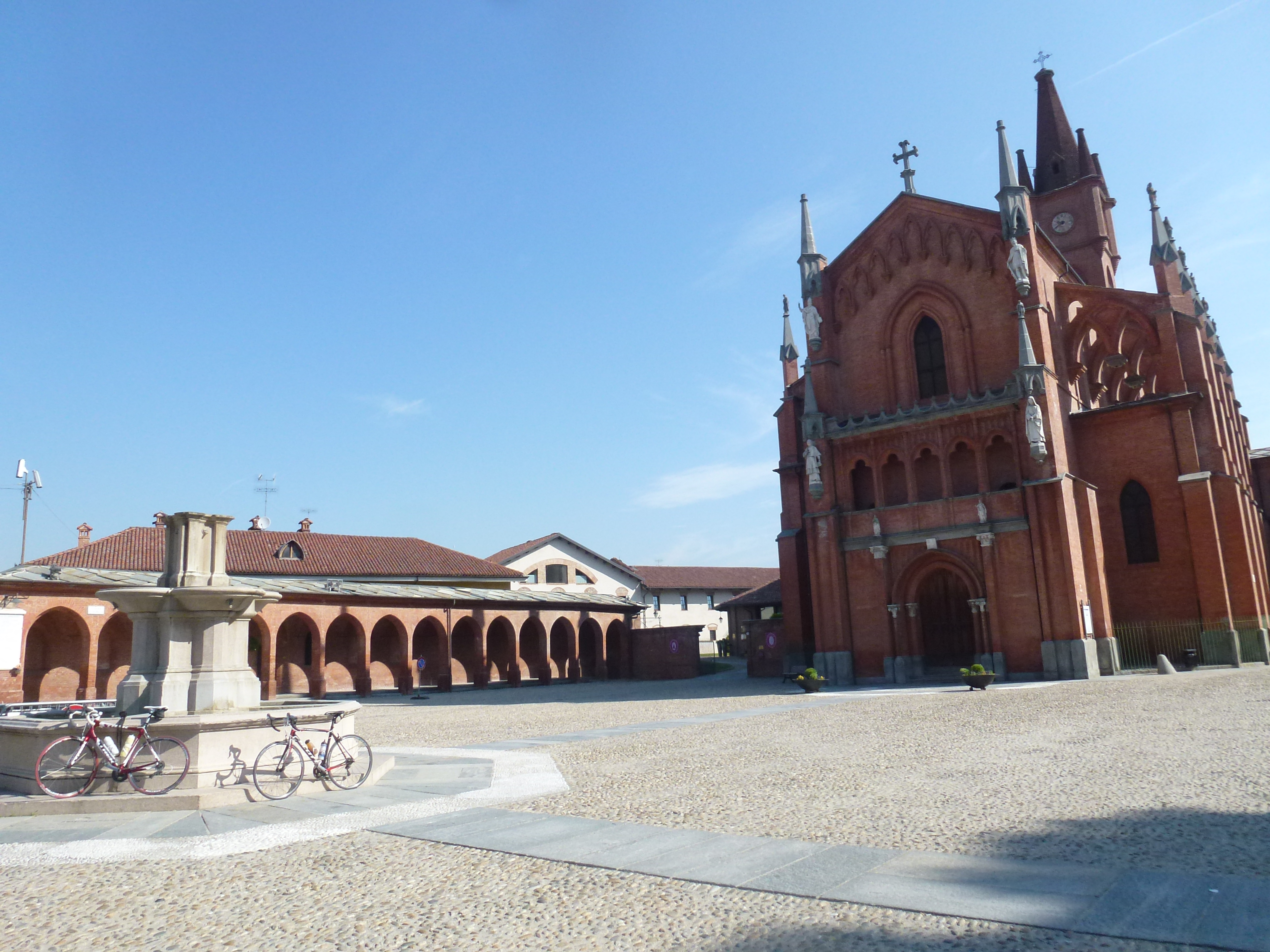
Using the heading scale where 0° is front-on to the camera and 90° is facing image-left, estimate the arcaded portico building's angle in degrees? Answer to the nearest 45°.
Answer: approximately 315°

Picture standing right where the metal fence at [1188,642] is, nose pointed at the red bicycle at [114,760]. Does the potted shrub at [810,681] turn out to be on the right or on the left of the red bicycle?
right

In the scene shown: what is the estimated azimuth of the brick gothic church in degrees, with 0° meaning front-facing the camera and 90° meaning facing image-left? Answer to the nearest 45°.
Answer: approximately 45°

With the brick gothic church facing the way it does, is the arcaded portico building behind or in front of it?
in front

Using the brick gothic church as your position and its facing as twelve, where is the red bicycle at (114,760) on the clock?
The red bicycle is roughly at 11 o'clock from the brick gothic church.

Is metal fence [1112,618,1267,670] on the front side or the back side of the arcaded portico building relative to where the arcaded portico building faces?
on the front side
